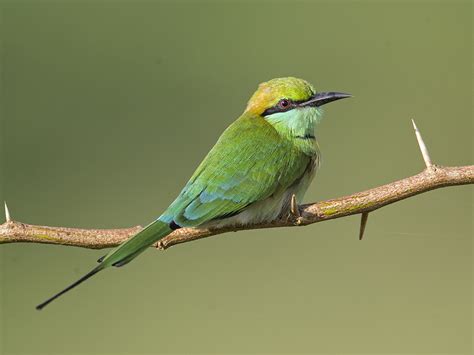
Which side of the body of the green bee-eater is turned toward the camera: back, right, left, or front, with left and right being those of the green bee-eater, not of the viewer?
right
